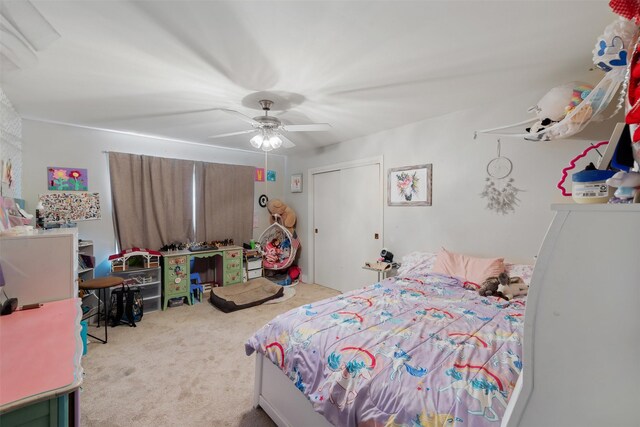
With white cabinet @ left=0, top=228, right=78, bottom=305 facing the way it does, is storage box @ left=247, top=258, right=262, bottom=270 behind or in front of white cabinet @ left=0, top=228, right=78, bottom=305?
in front

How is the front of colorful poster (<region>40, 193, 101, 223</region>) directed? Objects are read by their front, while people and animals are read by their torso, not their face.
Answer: toward the camera

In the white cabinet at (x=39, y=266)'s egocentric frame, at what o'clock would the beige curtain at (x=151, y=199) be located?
The beige curtain is roughly at 10 o'clock from the white cabinet.

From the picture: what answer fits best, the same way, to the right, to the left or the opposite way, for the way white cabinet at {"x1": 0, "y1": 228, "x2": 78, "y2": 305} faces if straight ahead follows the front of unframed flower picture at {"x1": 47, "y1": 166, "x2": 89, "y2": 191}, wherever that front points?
to the left

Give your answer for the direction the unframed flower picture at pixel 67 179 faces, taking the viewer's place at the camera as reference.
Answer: facing the viewer

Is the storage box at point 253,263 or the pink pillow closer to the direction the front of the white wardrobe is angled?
the storage box

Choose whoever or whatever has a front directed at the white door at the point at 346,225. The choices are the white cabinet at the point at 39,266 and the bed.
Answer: the white cabinet

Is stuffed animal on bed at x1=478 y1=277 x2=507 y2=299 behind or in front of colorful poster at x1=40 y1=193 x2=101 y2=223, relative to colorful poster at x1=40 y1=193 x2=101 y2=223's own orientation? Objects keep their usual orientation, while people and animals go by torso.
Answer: in front

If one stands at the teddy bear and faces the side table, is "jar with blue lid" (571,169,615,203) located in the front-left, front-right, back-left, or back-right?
front-right

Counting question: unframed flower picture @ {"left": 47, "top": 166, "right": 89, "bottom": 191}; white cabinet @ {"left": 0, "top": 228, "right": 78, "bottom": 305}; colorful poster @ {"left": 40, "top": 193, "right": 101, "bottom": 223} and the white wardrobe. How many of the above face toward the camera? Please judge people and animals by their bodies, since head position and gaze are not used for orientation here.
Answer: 2

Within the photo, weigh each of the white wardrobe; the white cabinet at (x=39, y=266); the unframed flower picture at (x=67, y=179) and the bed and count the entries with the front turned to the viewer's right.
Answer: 1

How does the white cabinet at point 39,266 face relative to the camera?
to the viewer's right

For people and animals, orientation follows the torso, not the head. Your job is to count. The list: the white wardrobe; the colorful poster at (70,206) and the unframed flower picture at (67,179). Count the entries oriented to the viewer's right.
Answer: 0

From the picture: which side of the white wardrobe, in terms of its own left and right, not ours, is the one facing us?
left

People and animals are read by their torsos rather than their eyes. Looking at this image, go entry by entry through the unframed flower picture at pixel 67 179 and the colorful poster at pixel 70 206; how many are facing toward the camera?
2

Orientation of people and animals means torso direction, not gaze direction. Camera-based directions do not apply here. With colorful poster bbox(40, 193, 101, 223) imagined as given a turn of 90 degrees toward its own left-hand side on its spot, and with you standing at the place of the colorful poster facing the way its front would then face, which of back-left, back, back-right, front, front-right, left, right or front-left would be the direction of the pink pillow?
front-right

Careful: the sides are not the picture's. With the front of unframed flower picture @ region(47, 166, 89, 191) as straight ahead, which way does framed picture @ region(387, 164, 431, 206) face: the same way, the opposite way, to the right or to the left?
to the right

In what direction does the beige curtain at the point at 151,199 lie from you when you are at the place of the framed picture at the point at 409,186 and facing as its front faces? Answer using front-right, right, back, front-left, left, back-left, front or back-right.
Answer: front-right

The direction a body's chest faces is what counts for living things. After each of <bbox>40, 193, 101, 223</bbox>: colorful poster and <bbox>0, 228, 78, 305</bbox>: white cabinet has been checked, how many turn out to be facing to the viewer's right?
1

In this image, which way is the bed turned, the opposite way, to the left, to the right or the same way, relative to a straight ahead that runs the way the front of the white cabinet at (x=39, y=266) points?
the opposite way
